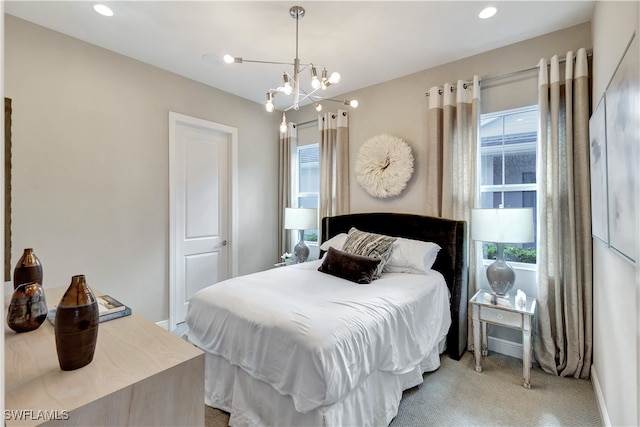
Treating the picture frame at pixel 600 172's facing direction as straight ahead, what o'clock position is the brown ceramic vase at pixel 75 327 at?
The brown ceramic vase is roughly at 10 o'clock from the picture frame.

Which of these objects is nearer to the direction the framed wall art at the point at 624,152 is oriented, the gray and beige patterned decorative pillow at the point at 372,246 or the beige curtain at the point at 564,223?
the gray and beige patterned decorative pillow

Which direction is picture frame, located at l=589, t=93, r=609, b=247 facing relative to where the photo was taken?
to the viewer's left

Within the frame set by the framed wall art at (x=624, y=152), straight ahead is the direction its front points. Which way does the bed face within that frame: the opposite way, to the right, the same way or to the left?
to the left

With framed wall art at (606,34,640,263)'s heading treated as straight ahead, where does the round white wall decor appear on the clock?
The round white wall decor is roughly at 1 o'clock from the framed wall art.

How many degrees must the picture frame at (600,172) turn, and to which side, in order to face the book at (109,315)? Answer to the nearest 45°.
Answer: approximately 45° to its left

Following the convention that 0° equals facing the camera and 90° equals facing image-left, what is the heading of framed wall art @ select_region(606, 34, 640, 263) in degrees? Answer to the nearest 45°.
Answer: approximately 90°

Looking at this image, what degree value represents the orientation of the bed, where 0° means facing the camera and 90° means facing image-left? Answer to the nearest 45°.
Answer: approximately 45°

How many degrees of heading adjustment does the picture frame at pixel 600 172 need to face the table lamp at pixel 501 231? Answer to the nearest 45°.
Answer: approximately 45° to its right

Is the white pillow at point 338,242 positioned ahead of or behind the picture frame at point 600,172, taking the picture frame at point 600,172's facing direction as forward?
ahead

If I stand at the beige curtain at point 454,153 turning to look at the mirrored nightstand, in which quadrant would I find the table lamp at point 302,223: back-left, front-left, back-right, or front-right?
back-right

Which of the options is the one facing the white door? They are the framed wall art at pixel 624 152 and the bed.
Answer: the framed wall art

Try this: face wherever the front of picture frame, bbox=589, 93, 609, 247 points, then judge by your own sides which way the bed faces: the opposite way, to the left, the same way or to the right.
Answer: to the left
